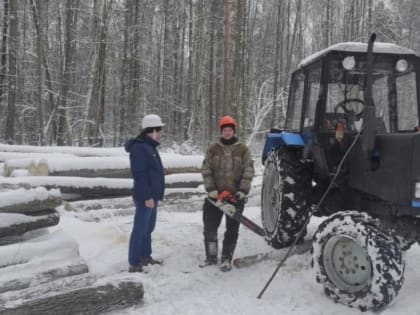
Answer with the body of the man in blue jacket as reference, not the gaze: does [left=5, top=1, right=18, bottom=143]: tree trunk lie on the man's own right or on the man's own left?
on the man's own left

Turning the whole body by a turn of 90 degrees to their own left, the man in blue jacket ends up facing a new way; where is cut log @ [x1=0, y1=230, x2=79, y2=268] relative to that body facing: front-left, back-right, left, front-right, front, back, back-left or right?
left

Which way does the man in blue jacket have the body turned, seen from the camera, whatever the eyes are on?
to the viewer's right

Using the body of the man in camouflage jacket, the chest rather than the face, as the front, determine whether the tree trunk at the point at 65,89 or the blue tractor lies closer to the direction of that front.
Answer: the blue tractor

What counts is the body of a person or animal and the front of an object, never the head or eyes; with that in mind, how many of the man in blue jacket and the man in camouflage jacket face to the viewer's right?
1

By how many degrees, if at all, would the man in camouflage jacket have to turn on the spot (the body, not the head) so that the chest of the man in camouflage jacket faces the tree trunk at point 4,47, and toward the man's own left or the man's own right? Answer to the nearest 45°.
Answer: approximately 135° to the man's own right

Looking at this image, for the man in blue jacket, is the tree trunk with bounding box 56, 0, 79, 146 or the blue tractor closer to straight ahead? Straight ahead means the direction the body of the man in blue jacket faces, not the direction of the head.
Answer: the blue tractor

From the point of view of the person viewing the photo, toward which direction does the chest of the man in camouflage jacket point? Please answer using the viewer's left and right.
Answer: facing the viewer

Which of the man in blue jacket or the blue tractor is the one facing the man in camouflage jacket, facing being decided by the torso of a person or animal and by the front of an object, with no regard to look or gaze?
the man in blue jacket

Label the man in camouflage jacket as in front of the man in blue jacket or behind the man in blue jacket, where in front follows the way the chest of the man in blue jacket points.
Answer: in front

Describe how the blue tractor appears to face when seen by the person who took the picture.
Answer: facing the viewer and to the right of the viewer

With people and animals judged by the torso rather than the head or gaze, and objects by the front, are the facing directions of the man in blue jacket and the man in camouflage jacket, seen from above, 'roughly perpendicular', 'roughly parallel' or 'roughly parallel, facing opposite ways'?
roughly perpendicular
